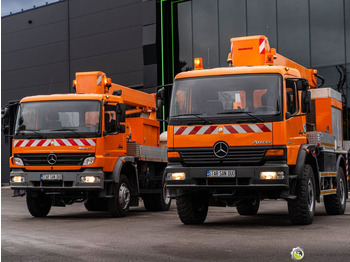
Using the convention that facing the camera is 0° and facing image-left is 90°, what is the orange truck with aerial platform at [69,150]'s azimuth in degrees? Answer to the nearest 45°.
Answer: approximately 45°

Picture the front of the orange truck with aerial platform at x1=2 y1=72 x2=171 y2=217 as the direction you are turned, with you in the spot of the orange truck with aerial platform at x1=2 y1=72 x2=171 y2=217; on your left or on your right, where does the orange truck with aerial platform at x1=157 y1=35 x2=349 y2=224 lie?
on your left
